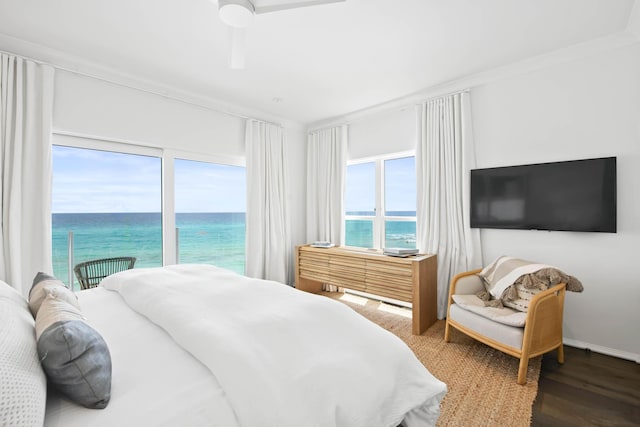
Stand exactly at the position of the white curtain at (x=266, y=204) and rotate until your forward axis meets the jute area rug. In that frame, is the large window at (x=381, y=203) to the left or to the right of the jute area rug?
left

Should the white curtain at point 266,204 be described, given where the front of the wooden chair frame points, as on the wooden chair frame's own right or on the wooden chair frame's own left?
on the wooden chair frame's own right

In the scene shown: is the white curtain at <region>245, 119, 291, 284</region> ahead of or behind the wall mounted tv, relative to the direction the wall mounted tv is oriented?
ahead

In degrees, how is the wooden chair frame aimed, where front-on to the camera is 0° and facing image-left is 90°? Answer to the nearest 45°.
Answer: approximately 45°

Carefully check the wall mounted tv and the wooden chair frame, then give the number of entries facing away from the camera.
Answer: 0

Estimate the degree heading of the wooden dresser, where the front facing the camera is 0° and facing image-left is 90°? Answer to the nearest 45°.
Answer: approximately 45°

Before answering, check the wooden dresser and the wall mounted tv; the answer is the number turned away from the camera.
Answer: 0

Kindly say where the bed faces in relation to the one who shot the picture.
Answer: facing away from the viewer and to the right of the viewer
